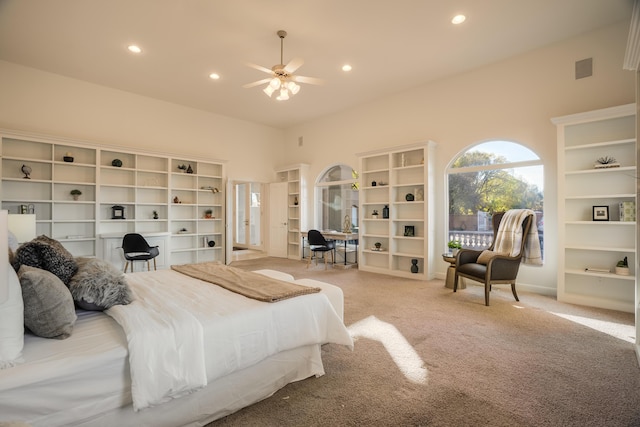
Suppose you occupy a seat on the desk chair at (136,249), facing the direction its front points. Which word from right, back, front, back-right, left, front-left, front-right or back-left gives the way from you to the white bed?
front-right

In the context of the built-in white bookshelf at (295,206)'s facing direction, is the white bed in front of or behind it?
in front

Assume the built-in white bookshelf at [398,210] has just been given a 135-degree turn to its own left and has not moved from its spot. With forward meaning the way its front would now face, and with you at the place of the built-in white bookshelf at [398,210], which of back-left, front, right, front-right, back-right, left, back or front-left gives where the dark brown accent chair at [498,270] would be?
front-right

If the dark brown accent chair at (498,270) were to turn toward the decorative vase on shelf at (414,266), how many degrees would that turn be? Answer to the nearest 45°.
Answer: approximately 90° to its right

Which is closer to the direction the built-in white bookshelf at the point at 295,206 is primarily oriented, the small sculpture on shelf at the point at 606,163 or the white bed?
the white bed

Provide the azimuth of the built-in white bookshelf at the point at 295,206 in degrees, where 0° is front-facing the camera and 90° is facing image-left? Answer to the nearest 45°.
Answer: approximately 45°

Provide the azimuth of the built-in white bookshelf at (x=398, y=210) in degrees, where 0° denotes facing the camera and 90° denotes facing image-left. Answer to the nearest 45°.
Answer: approximately 45°
